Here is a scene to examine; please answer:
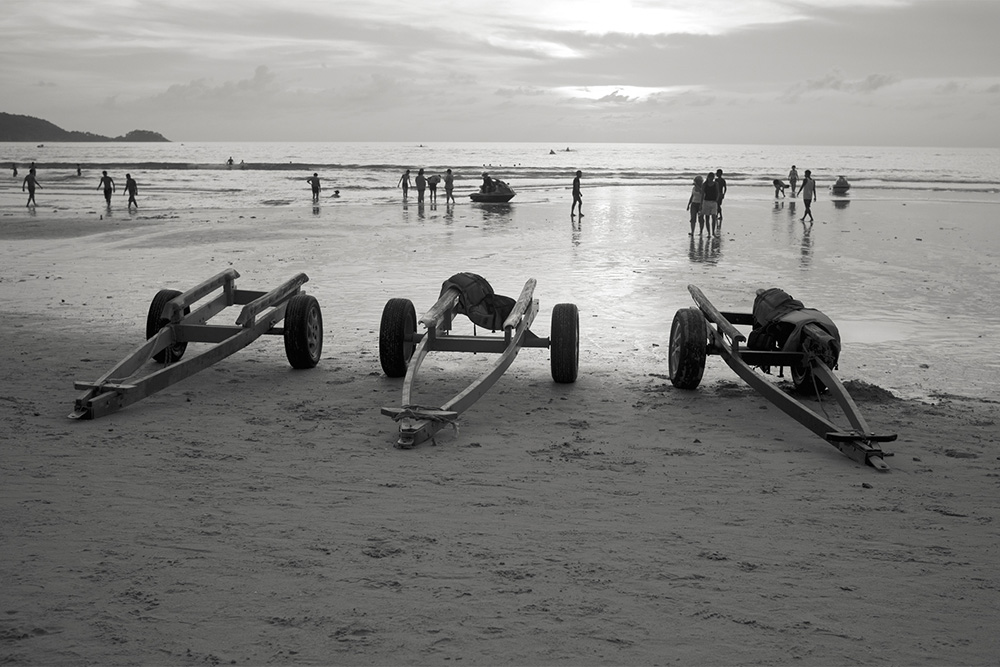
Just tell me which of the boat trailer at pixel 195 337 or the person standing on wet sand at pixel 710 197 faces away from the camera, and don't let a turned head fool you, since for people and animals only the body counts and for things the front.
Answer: the person standing on wet sand

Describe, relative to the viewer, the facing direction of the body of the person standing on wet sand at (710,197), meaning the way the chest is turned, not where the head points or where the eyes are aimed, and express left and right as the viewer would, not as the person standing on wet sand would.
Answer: facing away from the viewer

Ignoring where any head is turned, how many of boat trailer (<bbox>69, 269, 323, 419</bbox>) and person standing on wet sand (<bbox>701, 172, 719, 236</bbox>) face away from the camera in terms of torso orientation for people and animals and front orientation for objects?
1

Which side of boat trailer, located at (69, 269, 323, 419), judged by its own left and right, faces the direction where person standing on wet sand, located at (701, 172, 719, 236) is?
back

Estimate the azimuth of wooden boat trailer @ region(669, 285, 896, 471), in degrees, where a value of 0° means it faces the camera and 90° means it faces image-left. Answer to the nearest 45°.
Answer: approximately 315°

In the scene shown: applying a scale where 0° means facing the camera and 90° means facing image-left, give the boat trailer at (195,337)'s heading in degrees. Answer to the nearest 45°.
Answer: approximately 45°

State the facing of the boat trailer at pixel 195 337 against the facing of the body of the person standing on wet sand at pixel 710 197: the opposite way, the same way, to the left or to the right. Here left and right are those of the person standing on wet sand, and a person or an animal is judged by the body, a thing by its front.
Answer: the opposite way

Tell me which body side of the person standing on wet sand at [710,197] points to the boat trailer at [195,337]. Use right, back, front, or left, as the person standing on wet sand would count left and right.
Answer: back

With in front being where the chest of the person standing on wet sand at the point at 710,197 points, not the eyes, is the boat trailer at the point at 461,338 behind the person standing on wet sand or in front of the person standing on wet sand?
behind

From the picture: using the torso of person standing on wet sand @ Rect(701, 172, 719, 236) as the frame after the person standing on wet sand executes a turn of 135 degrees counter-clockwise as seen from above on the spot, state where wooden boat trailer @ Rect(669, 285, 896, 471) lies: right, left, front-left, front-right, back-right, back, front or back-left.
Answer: front-left
